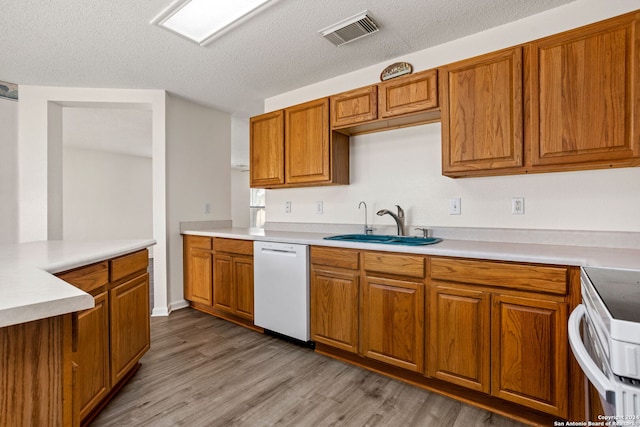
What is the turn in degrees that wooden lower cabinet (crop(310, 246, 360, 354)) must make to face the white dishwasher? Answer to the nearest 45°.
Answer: approximately 90° to its right

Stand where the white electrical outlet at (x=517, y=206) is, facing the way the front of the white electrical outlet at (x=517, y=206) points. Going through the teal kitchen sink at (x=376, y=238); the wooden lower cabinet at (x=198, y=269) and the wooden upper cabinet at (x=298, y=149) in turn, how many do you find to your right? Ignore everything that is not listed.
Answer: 3

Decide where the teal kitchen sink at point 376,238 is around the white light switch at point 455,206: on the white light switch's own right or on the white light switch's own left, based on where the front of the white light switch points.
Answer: on the white light switch's own right

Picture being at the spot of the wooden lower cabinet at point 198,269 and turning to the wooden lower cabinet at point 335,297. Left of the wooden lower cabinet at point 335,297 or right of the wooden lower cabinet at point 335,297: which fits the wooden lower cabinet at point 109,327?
right

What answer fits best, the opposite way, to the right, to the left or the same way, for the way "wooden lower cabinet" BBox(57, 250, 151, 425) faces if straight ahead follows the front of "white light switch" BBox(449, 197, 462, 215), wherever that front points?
to the left

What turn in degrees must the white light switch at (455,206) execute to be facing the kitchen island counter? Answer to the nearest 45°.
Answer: approximately 45° to its right

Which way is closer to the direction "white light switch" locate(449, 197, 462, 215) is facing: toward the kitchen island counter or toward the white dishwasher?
the kitchen island counter

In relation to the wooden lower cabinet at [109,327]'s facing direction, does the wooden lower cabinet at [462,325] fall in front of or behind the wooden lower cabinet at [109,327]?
in front

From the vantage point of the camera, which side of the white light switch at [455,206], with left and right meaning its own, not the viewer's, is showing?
front

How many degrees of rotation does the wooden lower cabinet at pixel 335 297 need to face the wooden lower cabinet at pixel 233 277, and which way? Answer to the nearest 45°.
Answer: approximately 90° to its right

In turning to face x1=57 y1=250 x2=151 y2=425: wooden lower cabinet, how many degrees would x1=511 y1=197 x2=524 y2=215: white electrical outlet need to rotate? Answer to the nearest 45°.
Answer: approximately 45° to its right

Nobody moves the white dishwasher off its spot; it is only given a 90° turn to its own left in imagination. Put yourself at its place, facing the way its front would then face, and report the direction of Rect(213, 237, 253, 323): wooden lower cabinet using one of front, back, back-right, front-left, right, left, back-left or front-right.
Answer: back

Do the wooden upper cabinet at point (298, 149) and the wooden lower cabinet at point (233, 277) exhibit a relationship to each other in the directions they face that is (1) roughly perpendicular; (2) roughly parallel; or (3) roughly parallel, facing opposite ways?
roughly parallel

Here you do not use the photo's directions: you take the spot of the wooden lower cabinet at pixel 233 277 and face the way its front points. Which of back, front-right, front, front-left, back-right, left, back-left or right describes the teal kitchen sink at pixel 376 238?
left

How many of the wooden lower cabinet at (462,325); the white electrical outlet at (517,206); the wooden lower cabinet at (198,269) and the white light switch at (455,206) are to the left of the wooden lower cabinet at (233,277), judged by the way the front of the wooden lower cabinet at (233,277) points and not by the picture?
3

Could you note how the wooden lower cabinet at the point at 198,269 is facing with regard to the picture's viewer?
facing the viewer and to the left of the viewer

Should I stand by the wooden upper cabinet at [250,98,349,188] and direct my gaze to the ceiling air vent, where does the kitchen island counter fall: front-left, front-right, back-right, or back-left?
front-right

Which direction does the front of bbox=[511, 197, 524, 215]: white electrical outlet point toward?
toward the camera

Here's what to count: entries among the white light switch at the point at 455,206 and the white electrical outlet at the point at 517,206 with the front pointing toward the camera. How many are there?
2
